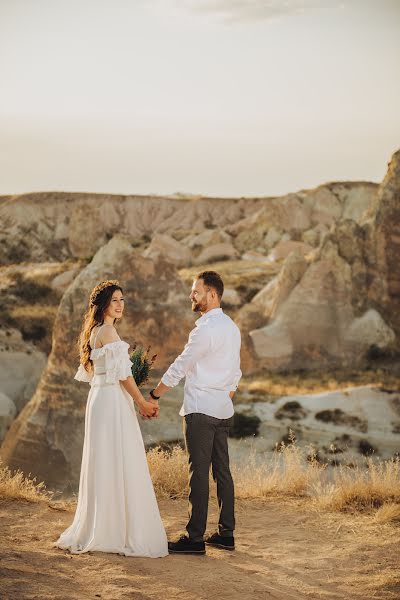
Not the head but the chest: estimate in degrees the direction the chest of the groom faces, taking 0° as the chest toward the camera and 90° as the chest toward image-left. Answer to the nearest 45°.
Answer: approximately 135°

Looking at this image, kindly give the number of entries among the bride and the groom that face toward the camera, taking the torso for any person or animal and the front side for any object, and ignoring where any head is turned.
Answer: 0

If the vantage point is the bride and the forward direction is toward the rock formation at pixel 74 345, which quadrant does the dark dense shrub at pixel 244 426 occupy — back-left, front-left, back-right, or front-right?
front-right

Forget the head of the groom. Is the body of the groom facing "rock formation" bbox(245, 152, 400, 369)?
no

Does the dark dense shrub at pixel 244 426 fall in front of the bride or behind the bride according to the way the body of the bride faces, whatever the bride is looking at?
in front

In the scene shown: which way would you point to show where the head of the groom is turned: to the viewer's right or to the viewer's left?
to the viewer's left
